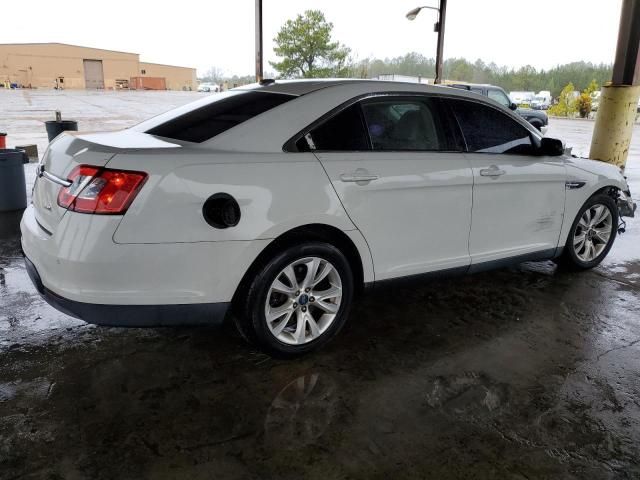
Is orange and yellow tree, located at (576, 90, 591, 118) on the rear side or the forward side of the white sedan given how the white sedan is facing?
on the forward side

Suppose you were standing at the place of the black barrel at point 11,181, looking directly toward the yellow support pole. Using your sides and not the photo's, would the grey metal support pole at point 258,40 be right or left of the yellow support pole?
left

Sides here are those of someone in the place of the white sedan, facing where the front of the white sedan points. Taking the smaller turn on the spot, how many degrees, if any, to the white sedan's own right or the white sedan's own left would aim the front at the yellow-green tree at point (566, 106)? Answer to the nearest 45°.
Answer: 0° — it already faces it

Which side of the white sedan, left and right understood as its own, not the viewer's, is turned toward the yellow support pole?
front

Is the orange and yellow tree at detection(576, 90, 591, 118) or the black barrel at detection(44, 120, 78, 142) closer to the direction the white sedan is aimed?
the orange and yellow tree

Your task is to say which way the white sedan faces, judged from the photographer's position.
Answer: facing away from the viewer and to the right of the viewer

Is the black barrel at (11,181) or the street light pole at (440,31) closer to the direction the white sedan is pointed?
the street light pole

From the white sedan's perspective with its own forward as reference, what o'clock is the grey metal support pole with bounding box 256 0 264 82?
The grey metal support pole is roughly at 10 o'clock from the white sedan.

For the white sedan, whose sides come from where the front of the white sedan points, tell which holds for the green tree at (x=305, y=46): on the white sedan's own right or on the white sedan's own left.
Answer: on the white sedan's own left

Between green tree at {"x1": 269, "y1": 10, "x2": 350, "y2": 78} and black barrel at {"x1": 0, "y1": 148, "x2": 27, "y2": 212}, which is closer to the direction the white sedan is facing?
the green tree

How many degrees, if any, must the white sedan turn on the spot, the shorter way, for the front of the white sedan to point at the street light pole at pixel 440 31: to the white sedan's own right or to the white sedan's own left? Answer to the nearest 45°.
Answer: approximately 45° to the white sedan's own left

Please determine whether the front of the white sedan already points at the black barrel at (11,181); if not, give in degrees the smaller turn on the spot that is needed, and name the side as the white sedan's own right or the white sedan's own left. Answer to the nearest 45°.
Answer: approximately 90° to the white sedan's own left
